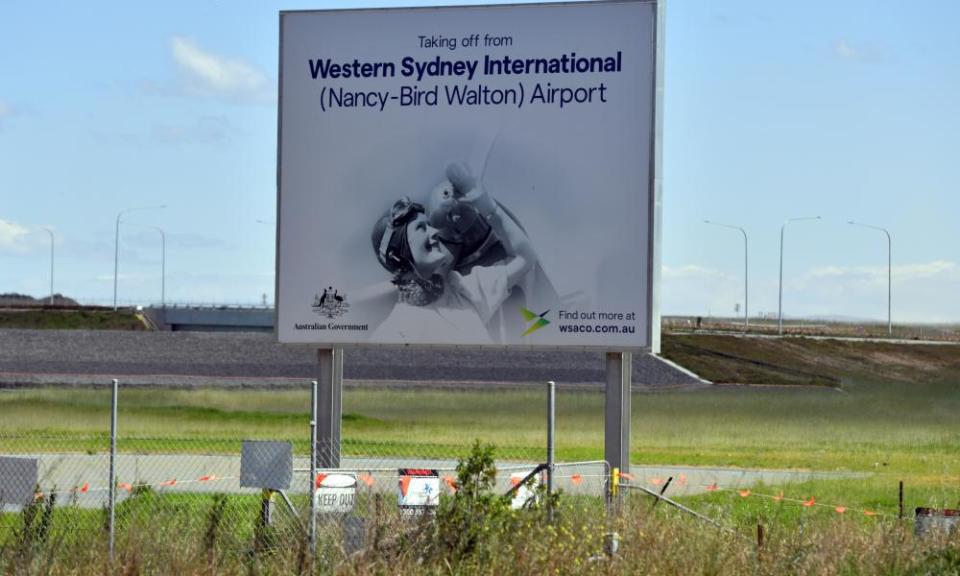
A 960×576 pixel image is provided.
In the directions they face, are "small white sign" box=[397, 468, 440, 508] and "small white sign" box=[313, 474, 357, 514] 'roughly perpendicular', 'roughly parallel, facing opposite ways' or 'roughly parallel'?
roughly parallel

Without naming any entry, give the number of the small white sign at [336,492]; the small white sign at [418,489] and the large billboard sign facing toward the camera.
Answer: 3

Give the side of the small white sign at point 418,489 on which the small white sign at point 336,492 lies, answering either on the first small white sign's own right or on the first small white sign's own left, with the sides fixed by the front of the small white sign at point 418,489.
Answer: on the first small white sign's own right

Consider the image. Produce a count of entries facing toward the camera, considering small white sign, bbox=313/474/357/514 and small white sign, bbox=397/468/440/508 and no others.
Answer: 2

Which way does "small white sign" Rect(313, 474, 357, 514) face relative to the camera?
toward the camera

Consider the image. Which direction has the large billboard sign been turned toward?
toward the camera

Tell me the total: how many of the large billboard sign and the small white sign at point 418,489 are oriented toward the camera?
2

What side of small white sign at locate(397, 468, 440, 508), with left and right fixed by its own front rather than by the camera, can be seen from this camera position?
front

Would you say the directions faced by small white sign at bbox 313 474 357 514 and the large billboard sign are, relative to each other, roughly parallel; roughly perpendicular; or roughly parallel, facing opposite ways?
roughly parallel

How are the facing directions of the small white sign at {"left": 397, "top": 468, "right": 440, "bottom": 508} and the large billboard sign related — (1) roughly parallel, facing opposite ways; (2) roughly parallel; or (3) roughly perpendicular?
roughly parallel
